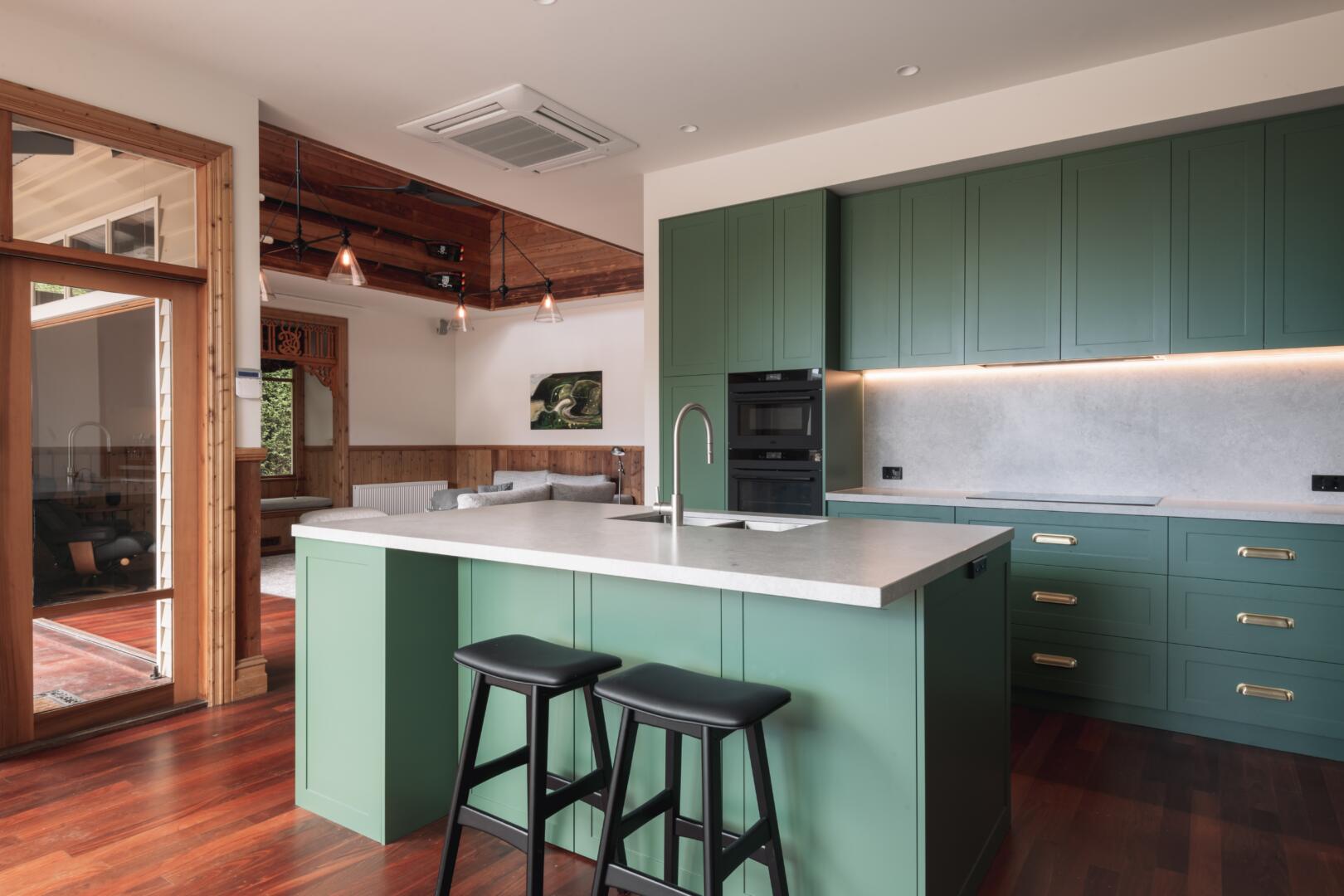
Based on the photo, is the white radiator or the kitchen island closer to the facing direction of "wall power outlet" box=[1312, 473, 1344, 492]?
the kitchen island

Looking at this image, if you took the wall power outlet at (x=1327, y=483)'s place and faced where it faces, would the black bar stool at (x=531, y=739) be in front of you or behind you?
in front

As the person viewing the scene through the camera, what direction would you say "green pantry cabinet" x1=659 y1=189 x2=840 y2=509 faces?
facing the viewer and to the left of the viewer

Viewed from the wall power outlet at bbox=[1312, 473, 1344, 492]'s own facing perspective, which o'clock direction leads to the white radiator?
The white radiator is roughly at 3 o'clock from the wall power outlet.

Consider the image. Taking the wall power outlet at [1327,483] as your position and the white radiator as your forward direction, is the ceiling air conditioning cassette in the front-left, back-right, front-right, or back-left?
front-left

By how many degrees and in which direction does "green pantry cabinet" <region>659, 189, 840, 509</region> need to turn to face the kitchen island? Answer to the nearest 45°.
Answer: approximately 45° to its left

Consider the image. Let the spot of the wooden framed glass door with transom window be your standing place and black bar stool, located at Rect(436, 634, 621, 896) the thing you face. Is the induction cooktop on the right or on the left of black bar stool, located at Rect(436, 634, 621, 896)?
left

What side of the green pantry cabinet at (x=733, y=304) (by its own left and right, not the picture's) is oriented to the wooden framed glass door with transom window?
front

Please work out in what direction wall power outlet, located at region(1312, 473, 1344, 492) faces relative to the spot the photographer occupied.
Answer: facing the viewer

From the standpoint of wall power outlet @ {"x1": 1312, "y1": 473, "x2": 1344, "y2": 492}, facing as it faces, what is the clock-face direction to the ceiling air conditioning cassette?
The ceiling air conditioning cassette is roughly at 2 o'clock from the wall power outlet.

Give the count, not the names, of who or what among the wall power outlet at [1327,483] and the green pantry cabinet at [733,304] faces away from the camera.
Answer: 0

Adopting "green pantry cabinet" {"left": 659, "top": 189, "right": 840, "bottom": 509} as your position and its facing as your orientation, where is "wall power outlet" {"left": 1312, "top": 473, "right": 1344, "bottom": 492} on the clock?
The wall power outlet is roughly at 8 o'clock from the green pantry cabinet.

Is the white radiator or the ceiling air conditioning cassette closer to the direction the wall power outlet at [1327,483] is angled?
the ceiling air conditioning cassette

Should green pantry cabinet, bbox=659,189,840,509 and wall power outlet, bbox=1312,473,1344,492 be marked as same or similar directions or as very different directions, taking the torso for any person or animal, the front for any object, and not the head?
same or similar directions

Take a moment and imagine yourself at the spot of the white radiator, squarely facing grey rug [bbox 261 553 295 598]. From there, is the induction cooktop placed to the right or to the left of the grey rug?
left

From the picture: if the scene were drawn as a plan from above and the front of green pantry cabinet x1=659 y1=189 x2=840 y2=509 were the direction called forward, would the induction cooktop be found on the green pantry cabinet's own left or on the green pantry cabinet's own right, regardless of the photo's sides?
on the green pantry cabinet's own left

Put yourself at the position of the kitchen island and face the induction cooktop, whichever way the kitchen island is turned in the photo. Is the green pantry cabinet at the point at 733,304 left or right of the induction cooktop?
left

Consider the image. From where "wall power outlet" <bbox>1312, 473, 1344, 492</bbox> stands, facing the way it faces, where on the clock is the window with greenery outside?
The window with greenery outside is roughly at 3 o'clock from the wall power outlet.
